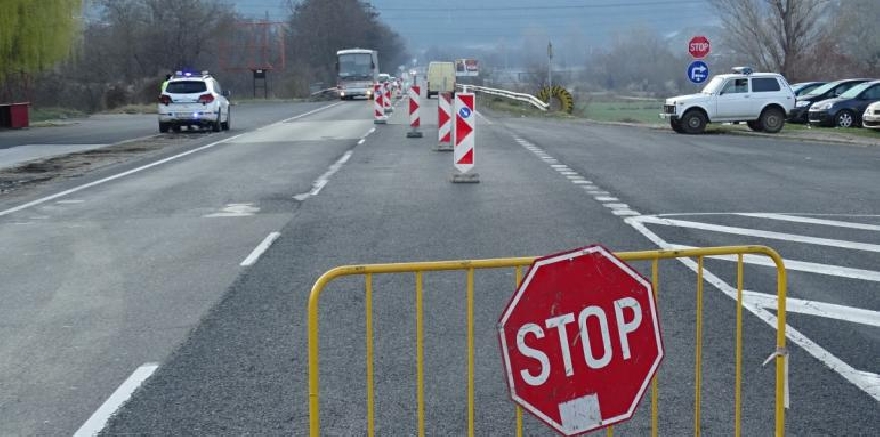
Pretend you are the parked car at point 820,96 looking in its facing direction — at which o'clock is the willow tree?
The willow tree is roughly at 1 o'clock from the parked car.

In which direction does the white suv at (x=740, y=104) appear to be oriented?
to the viewer's left

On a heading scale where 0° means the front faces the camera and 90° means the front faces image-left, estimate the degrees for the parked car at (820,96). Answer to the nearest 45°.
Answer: approximately 45°

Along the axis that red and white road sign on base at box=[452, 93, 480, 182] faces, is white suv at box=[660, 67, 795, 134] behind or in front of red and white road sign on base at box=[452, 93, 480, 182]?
behind

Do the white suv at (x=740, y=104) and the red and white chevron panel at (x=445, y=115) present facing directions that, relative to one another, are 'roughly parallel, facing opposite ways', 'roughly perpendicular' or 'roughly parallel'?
roughly perpendicular

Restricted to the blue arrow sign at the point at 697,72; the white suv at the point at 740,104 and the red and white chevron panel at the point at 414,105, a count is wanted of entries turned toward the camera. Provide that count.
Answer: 2

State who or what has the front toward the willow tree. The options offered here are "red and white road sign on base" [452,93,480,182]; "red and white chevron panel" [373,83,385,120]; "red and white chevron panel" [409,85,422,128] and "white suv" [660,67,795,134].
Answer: the white suv

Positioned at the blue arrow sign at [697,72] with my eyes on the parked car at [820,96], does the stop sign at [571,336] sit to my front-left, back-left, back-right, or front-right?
back-right

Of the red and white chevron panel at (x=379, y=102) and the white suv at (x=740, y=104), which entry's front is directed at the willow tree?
the white suv

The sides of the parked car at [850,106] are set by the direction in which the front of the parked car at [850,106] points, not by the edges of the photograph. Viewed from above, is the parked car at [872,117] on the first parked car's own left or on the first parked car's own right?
on the first parked car's own left

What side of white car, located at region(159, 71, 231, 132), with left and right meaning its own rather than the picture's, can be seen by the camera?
back
